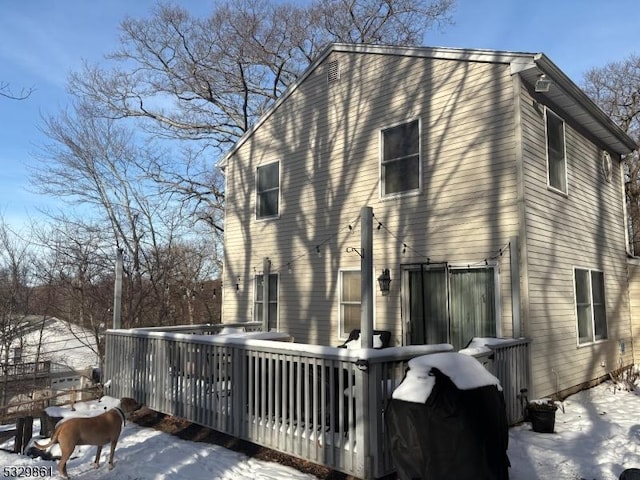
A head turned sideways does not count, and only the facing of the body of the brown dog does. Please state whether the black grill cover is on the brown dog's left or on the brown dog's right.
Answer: on the brown dog's right

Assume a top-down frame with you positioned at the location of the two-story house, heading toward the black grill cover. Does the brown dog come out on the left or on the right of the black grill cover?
right

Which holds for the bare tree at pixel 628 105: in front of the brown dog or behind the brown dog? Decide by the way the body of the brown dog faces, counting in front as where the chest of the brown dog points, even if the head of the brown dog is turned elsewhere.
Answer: in front

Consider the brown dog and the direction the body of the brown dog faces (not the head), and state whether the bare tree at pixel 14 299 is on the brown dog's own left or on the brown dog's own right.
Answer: on the brown dog's own left

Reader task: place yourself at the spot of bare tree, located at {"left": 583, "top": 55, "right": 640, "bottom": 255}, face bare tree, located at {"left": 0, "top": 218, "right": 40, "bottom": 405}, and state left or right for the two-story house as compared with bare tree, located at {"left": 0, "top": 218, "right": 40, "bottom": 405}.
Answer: left

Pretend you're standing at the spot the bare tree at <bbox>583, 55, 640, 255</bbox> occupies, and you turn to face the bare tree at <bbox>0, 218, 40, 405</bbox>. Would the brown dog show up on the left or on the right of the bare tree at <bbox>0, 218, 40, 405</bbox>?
left

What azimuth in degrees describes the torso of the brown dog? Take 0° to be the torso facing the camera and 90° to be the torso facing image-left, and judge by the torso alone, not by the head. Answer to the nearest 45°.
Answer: approximately 225°
